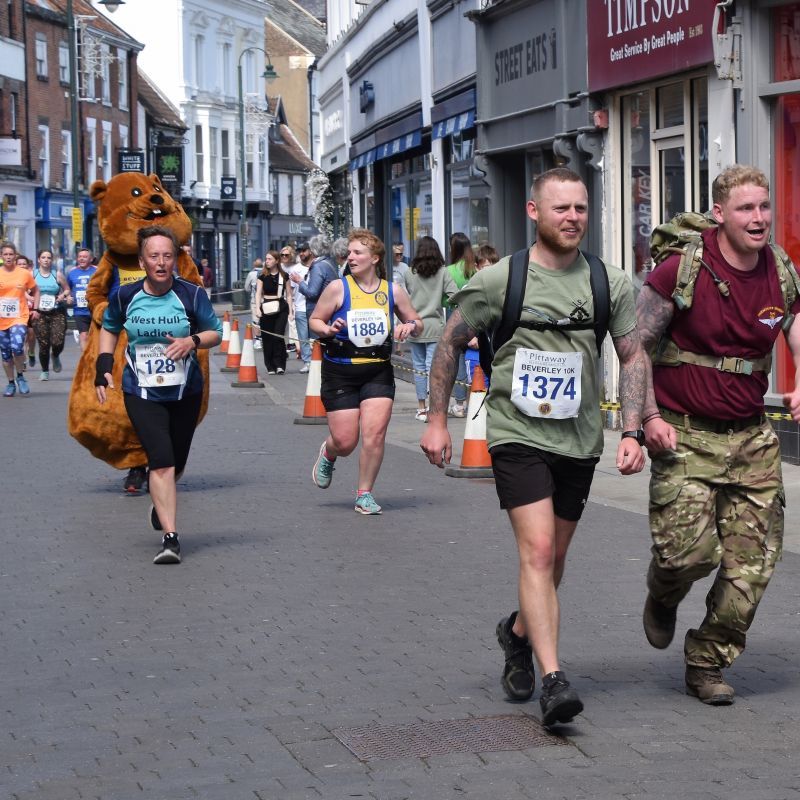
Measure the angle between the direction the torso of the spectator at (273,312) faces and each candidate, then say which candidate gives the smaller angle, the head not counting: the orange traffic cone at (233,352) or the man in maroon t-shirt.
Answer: the man in maroon t-shirt

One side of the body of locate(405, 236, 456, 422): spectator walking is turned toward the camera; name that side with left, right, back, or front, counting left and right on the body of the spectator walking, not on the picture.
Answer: back

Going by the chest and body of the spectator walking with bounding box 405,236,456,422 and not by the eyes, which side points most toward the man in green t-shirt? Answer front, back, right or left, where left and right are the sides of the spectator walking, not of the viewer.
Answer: back

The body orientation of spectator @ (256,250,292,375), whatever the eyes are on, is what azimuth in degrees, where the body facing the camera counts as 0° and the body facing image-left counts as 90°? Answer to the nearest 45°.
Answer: approximately 0°

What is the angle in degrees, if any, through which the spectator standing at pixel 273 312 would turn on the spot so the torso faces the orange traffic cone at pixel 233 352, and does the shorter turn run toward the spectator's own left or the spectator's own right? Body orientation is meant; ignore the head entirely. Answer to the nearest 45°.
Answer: approximately 135° to the spectator's own right

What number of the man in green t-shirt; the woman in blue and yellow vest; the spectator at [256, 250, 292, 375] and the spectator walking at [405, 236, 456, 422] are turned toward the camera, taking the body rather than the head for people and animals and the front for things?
3

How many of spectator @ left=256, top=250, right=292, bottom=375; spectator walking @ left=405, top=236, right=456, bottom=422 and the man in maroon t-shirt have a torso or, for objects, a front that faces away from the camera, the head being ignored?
1

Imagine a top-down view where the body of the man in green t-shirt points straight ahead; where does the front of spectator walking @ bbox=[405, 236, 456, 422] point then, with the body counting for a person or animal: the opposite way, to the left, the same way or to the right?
the opposite way

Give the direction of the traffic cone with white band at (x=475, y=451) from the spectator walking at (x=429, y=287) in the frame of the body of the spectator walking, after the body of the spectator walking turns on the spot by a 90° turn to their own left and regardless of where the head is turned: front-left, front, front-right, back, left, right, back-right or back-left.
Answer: left

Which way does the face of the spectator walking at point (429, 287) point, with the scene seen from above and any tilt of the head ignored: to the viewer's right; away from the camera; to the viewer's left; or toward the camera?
away from the camera

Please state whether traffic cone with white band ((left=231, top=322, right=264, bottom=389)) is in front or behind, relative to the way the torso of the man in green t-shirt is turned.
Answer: behind
